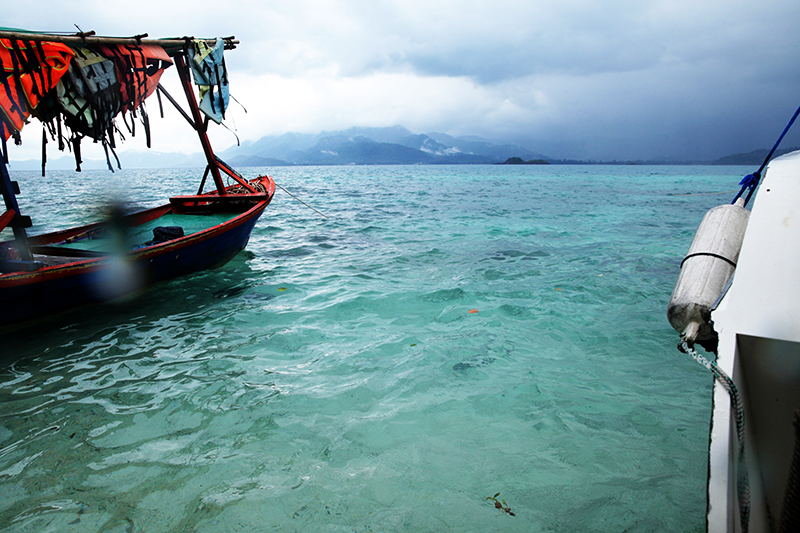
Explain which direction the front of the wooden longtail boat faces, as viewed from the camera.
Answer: facing away from the viewer and to the right of the viewer

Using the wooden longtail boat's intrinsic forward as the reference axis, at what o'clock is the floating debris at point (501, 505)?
The floating debris is roughly at 4 o'clock from the wooden longtail boat.

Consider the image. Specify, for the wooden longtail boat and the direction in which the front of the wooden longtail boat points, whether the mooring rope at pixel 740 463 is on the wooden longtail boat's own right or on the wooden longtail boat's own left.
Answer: on the wooden longtail boat's own right

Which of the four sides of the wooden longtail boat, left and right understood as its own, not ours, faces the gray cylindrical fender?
right
